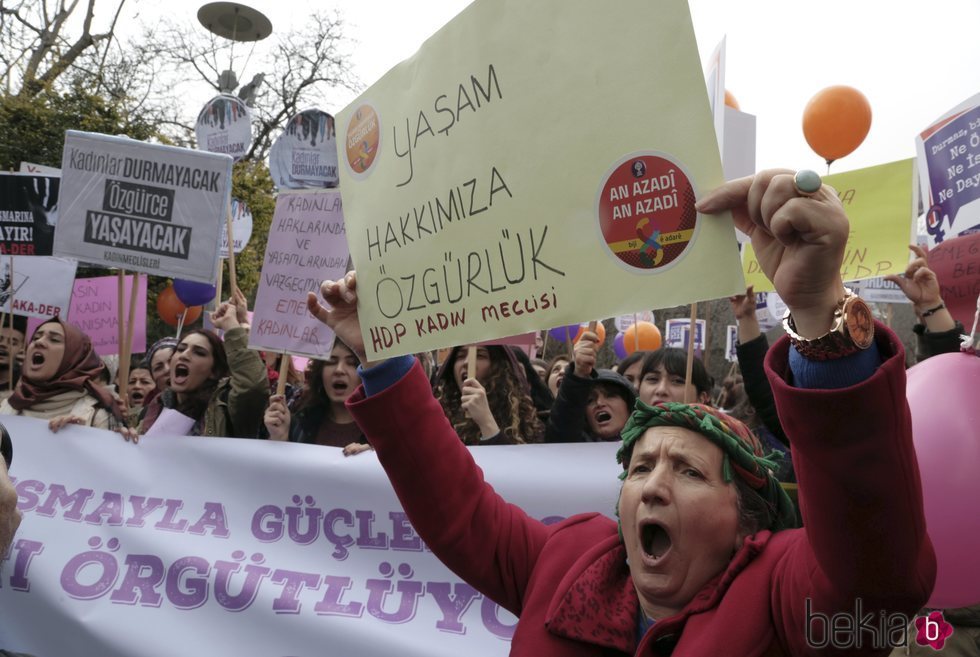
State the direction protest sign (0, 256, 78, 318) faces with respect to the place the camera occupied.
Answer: facing the viewer

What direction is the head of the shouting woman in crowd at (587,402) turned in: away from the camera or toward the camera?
toward the camera

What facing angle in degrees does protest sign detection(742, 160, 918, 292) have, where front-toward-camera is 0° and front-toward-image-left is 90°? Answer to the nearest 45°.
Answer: approximately 0°

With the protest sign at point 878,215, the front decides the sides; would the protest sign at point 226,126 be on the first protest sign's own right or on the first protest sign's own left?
on the first protest sign's own right

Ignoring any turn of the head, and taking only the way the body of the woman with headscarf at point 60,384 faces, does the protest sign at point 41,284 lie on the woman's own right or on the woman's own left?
on the woman's own right

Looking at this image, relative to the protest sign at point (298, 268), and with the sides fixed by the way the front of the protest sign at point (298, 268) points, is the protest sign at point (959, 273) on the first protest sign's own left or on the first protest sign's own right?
on the first protest sign's own left

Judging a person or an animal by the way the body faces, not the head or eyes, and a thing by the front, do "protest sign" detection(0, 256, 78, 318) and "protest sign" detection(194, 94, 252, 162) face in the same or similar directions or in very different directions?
same or similar directions

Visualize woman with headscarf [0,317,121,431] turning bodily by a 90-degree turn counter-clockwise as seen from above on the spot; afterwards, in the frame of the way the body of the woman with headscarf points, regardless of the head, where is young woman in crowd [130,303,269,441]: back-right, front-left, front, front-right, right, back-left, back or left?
front

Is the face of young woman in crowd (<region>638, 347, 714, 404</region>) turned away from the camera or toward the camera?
toward the camera

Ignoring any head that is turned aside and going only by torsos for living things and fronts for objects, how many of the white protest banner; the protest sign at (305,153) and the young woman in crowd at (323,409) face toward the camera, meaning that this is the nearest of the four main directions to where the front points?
3

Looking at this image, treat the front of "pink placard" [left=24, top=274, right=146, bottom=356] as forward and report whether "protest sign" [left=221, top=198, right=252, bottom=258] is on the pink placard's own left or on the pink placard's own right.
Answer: on the pink placard's own left

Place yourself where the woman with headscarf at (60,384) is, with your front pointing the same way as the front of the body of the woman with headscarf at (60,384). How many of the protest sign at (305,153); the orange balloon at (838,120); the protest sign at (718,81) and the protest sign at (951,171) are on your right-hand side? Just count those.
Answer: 0

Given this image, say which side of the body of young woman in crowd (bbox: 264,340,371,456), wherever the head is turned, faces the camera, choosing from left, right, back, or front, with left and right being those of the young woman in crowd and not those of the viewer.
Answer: front

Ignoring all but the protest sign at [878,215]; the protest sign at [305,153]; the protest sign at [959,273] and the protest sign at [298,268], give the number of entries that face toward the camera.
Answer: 4

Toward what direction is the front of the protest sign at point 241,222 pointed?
toward the camera

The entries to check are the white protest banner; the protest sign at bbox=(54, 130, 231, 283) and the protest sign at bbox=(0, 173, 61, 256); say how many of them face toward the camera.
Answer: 3
